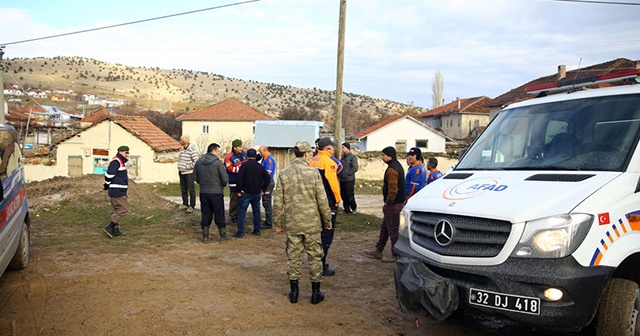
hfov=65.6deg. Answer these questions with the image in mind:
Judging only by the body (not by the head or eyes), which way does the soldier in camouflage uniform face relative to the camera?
away from the camera

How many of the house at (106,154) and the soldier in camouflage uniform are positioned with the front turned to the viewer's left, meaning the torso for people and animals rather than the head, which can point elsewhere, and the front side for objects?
0

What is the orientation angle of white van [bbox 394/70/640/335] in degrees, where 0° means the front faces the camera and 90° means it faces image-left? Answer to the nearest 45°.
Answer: approximately 45°

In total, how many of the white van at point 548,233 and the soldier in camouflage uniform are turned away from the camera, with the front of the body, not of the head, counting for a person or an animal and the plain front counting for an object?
1

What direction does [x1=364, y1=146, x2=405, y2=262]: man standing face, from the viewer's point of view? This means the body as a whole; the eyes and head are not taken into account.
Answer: to the viewer's left

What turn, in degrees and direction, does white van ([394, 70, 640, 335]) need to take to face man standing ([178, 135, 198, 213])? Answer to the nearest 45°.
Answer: approximately 90° to its right

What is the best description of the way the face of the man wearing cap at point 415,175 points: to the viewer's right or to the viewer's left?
to the viewer's left

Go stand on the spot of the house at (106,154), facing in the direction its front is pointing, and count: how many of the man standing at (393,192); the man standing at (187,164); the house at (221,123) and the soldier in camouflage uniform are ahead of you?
3

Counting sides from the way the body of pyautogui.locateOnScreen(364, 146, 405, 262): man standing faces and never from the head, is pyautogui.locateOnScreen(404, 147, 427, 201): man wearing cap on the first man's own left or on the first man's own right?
on the first man's own right
